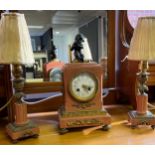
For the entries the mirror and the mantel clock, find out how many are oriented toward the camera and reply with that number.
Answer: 2

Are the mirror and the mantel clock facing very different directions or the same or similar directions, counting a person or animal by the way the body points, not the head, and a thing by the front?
same or similar directions

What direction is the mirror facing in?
toward the camera

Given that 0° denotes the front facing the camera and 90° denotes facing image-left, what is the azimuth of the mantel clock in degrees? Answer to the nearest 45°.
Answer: approximately 0°

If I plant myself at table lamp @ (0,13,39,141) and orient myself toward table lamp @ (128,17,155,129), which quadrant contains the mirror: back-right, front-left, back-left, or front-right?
front-left
